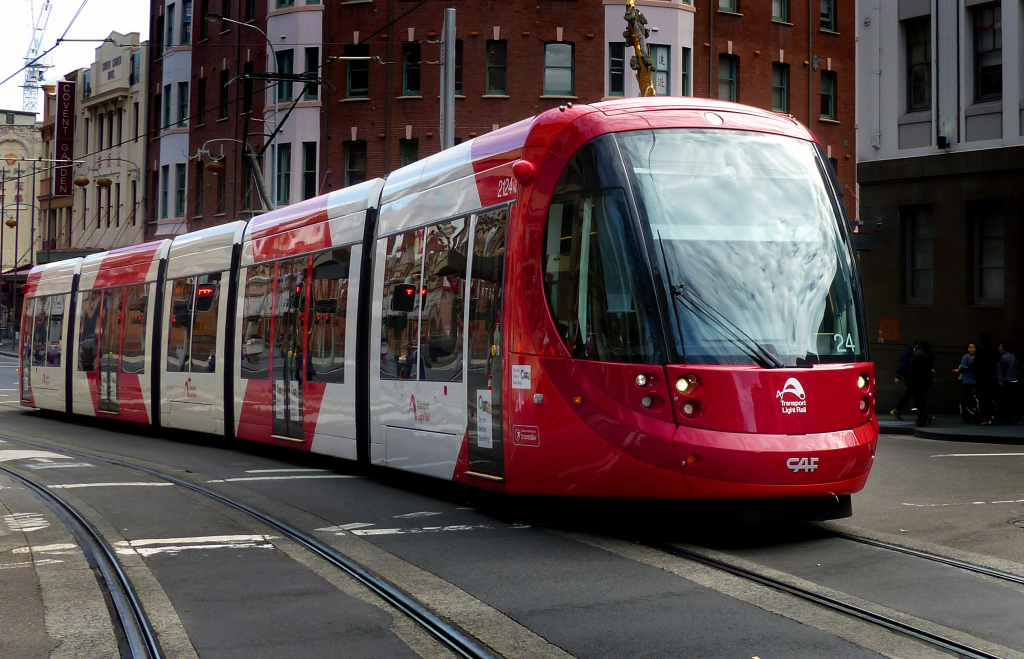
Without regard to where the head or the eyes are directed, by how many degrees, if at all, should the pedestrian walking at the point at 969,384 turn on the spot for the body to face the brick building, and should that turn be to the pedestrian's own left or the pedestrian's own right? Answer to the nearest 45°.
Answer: approximately 45° to the pedestrian's own right

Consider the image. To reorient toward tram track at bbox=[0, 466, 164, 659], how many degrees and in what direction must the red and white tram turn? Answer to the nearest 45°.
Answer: approximately 45° to its right

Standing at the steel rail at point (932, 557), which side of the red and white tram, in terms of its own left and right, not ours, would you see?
front

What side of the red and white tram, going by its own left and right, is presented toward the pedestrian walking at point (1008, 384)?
left

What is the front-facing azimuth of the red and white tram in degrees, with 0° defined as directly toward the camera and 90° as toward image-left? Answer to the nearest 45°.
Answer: approximately 315°

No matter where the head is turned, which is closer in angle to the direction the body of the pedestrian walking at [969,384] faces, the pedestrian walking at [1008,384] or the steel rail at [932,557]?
the steel rail

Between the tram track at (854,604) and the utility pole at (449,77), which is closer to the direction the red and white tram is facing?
the tram track

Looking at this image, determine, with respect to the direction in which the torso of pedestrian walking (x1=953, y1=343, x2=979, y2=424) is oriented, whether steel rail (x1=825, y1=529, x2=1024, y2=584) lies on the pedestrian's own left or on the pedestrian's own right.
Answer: on the pedestrian's own left

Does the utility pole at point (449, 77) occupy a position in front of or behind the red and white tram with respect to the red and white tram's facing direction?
behind

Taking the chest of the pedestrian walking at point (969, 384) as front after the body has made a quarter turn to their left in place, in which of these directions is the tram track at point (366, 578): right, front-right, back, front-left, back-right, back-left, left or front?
front
